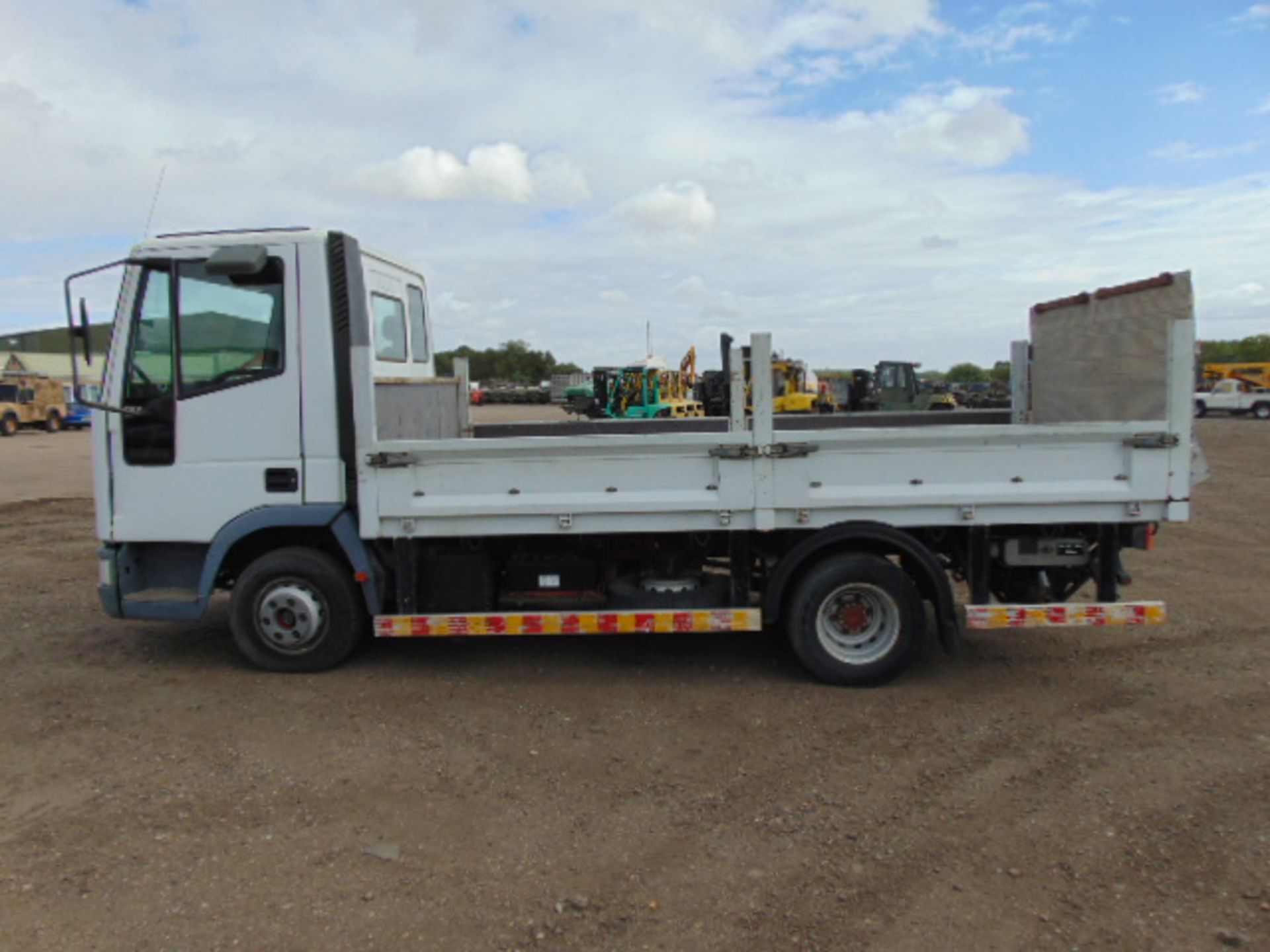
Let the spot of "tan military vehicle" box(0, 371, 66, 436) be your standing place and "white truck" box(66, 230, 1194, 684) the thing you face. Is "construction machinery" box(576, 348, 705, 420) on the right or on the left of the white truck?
left

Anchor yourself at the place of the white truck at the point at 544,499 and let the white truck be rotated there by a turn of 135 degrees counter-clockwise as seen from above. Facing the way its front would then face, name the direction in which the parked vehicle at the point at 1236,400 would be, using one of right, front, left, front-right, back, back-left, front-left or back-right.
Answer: left

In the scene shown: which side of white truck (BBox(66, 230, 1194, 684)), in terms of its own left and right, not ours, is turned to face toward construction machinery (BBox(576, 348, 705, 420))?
right

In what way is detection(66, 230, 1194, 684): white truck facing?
to the viewer's left

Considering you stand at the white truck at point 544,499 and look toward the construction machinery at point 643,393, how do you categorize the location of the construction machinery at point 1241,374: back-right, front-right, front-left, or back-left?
front-right

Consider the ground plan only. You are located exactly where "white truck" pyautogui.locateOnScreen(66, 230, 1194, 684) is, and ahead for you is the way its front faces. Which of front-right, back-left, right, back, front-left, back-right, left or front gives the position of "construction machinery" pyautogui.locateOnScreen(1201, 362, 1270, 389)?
back-right

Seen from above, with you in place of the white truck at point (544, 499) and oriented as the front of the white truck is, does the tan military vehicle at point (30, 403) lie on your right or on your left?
on your right
